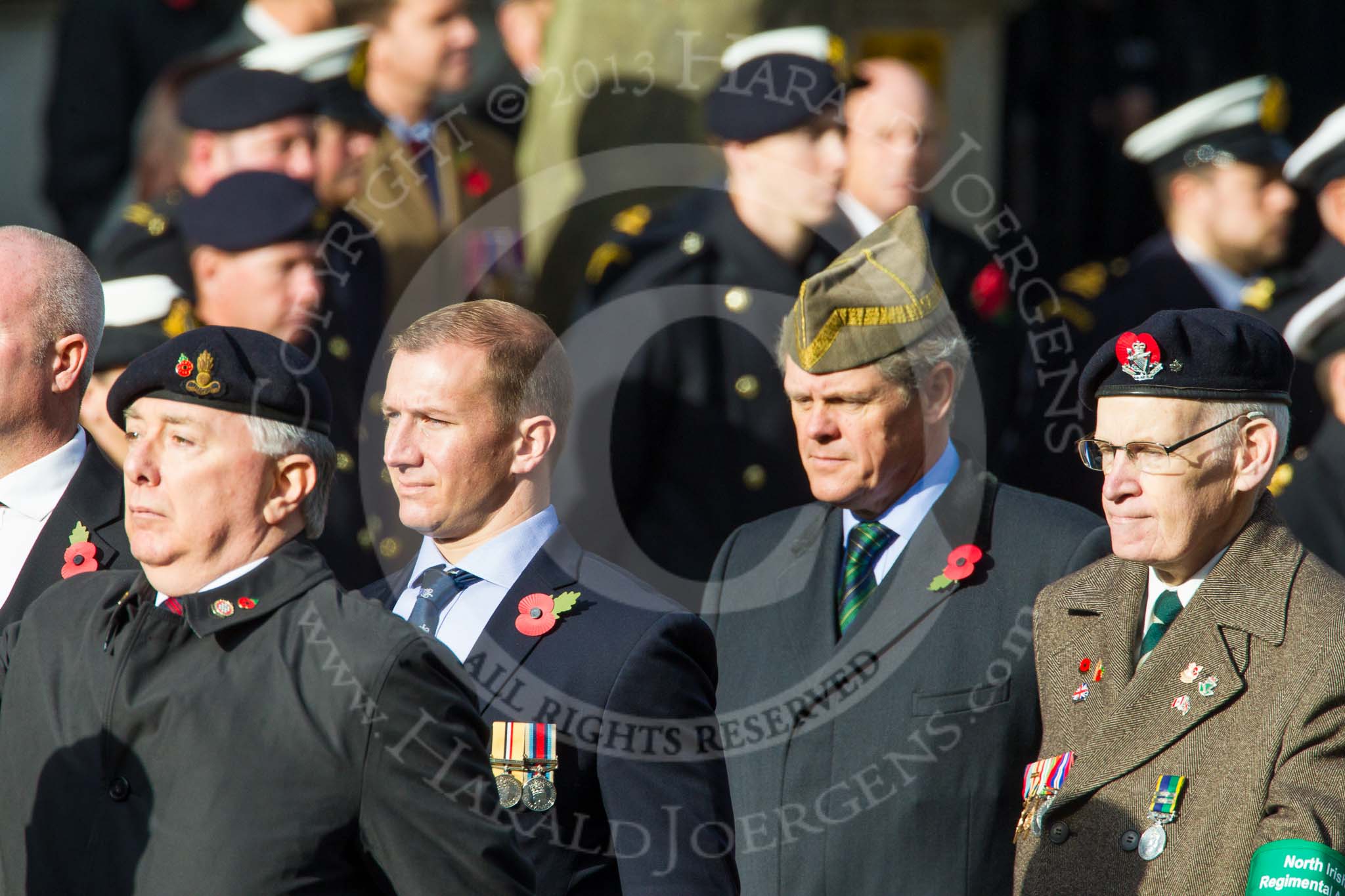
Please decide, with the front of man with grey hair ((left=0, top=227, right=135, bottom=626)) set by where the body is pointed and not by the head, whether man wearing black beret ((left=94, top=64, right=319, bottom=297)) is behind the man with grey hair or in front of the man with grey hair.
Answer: behind

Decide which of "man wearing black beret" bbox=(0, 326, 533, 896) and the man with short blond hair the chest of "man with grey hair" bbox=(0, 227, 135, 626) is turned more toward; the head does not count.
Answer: the man wearing black beret

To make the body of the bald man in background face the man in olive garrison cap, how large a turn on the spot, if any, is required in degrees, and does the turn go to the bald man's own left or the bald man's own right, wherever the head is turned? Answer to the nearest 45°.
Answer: approximately 45° to the bald man's own right

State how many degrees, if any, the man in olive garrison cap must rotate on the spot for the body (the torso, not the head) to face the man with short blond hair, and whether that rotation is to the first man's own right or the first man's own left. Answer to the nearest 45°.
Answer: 0° — they already face them

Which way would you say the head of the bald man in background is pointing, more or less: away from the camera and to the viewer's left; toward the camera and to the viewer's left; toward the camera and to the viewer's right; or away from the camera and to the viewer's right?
toward the camera and to the viewer's left

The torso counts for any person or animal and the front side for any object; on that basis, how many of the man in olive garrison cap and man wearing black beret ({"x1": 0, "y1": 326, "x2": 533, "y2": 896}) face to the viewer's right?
0

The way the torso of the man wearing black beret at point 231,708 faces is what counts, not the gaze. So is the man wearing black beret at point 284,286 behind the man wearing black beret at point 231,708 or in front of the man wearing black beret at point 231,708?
behind

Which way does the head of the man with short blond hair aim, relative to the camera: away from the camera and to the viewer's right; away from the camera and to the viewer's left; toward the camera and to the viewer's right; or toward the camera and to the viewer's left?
toward the camera and to the viewer's left

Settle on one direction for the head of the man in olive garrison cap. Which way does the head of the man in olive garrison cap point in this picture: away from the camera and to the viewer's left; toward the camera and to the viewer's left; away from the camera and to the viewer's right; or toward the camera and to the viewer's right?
toward the camera and to the viewer's left

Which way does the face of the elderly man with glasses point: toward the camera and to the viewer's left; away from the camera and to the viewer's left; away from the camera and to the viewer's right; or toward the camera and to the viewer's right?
toward the camera and to the viewer's left

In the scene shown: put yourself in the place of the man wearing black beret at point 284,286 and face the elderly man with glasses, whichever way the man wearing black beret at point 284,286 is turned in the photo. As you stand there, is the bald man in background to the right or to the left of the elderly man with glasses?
left
